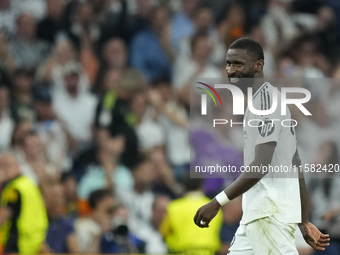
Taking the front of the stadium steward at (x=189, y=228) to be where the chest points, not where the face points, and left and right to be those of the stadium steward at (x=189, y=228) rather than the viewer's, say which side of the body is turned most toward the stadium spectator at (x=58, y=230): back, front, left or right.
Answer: left

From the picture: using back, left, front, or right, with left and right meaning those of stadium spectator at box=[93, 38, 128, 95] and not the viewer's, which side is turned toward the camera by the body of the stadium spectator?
front

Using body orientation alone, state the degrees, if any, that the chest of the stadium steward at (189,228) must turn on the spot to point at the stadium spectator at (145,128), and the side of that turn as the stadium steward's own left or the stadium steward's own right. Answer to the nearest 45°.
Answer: approximately 45° to the stadium steward's own left

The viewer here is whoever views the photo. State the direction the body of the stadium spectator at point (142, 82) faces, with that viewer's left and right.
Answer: facing the viewer

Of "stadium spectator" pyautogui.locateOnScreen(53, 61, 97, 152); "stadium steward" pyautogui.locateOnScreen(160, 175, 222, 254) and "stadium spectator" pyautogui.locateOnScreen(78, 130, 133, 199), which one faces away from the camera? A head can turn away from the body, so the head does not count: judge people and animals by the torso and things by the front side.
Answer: "stadium steward" pyautogui.locateOnScreen(160, 175, 222, 254)

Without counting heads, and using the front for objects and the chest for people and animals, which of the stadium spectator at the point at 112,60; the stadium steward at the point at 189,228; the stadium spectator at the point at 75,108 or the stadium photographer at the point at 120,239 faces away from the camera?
the stadium steward at the point at 189,228

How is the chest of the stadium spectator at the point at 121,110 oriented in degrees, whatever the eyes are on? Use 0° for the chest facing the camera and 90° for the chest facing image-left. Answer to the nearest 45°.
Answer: approximately 45°
